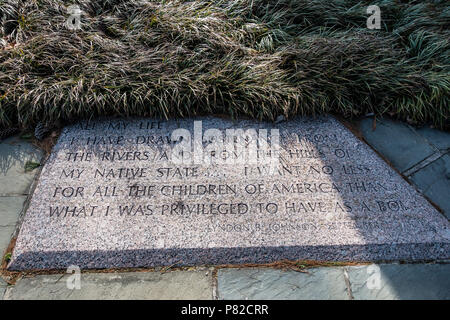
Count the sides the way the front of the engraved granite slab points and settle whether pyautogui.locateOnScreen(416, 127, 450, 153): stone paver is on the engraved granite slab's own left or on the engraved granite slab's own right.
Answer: on the engraved granite slab's own left

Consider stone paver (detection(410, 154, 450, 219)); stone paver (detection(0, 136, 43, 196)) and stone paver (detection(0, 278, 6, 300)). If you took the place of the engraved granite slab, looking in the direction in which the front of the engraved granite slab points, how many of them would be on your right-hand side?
2

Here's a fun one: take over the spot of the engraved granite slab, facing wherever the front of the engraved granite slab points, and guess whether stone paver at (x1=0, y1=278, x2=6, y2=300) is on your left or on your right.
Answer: on your right

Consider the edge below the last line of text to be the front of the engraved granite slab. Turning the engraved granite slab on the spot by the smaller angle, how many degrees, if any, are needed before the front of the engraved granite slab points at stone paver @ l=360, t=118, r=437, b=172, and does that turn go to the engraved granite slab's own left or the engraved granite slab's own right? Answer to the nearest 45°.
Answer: approximately 90° to the engraved granite slab's own left

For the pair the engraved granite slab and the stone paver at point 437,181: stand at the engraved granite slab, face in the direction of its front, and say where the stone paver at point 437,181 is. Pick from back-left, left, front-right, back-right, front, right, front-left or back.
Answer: left

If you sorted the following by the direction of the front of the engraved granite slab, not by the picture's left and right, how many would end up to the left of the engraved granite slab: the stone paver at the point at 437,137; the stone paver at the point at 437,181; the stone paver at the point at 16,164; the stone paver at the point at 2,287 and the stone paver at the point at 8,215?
2

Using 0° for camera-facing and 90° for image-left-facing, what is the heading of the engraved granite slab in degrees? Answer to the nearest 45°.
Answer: approximately 0°

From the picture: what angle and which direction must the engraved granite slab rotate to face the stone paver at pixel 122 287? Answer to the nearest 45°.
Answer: approximately 90° to its right
